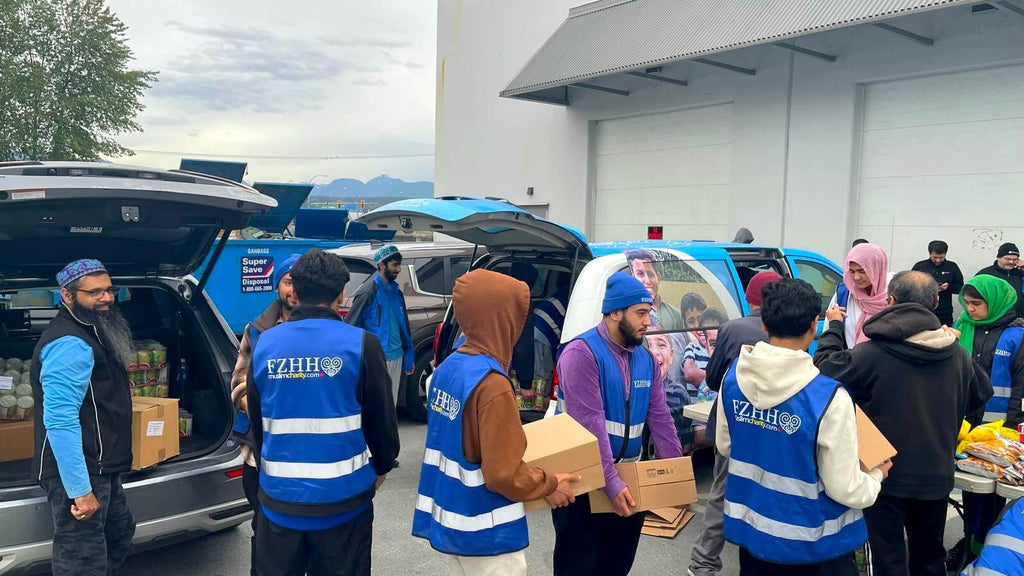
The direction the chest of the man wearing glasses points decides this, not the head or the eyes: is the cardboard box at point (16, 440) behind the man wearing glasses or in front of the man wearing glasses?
behind

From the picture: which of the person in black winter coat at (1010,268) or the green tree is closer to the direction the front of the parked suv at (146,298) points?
the green tree

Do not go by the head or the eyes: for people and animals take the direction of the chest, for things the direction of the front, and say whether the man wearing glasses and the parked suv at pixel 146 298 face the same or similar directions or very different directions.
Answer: very different directions

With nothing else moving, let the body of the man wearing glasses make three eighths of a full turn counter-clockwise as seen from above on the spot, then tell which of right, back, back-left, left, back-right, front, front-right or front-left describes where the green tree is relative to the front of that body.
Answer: front

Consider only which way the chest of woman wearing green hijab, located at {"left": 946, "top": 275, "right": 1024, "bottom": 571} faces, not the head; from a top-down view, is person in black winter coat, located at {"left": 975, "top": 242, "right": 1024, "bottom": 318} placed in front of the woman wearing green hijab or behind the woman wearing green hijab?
behind

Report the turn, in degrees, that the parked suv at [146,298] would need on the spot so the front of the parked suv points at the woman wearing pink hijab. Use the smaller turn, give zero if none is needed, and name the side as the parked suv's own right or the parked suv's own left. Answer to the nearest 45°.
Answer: approximately 135° to the parked suv's own right

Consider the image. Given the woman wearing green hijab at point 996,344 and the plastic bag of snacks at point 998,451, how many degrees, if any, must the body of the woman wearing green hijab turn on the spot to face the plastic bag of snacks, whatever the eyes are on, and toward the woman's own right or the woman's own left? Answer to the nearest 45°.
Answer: approximately 45° to the woman's own left

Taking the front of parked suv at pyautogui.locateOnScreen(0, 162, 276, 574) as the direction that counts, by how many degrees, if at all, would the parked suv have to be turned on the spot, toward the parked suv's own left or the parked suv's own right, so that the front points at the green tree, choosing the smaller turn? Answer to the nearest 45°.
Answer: approximately 45° to the parked suv's own right

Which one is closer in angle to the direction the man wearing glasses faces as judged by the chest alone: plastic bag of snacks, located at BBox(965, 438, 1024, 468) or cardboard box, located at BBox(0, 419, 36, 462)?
the plastic bag of snacks
